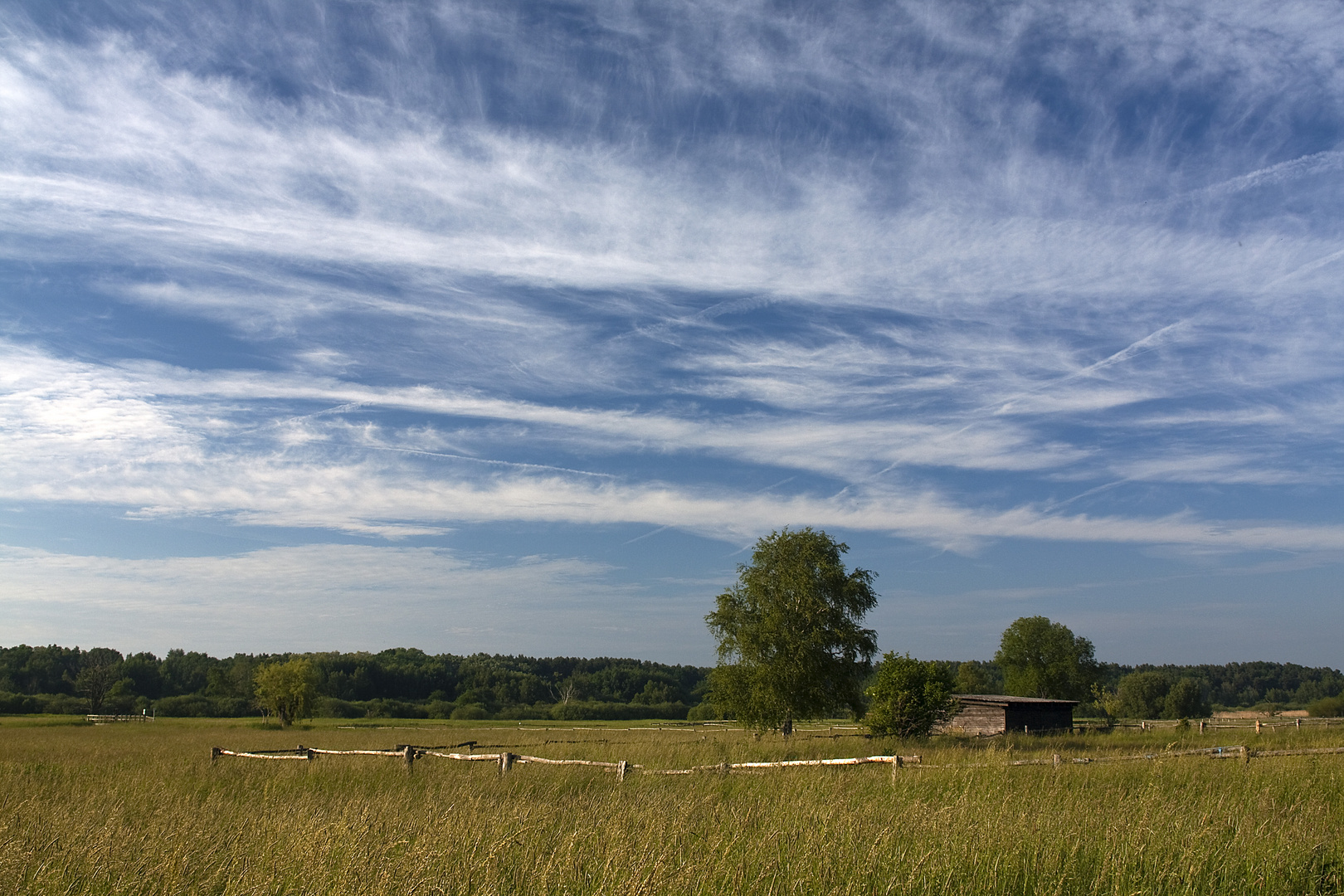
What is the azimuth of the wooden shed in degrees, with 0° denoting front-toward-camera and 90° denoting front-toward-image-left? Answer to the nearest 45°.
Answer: approximately 315°

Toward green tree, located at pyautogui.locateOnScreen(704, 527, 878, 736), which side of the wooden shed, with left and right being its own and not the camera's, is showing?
right

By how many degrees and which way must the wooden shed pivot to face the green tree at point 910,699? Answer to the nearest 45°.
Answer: approximately 45° to its right
